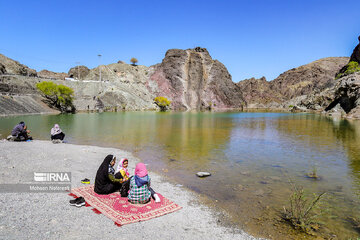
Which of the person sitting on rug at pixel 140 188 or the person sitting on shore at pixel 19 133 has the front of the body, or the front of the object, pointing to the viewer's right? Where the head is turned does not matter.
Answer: the person sitting on shore

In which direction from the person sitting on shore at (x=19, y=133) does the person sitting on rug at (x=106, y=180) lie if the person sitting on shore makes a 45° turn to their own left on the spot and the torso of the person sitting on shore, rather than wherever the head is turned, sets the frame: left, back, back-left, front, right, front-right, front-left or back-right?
back-right

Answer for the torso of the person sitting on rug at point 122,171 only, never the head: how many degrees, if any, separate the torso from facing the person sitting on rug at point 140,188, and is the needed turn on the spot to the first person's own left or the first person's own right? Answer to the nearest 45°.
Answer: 0° — they already face them

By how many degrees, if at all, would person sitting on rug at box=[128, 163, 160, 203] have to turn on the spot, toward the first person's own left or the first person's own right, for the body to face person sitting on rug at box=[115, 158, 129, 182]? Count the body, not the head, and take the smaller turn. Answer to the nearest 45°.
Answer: approximately 45° to the first person's own left

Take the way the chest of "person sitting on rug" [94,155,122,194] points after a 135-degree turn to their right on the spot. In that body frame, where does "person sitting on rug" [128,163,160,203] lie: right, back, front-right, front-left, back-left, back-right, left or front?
left

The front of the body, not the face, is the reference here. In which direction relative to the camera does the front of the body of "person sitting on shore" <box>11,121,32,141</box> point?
to the viewer's right

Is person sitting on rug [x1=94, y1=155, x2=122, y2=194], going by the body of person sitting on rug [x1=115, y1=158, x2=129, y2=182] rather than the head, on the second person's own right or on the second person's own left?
on the second person's own right

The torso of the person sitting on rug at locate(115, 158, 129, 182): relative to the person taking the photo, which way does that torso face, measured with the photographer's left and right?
facing the viewer and to the right of the viewer

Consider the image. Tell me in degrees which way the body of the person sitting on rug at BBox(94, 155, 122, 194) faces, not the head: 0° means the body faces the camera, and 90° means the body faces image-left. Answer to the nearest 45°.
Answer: approximately 270°

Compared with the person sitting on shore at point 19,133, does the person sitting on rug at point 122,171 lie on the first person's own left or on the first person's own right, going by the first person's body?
on the first person's own right

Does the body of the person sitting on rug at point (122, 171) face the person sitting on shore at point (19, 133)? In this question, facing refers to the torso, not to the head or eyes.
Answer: no

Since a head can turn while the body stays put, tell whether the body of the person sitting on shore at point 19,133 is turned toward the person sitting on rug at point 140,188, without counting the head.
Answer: no

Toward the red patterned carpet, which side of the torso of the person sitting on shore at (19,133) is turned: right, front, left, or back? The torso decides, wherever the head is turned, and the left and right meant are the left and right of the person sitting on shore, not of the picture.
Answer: right

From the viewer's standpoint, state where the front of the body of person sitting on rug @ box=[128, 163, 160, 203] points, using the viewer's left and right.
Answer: facing away from the viewer
